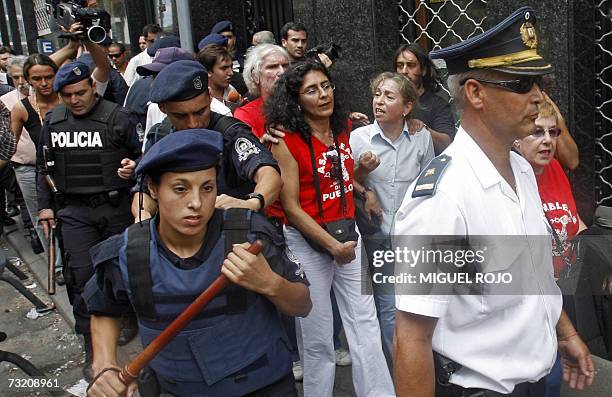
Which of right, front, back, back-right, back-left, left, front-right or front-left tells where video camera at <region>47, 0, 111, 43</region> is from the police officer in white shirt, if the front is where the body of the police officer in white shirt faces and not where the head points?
back

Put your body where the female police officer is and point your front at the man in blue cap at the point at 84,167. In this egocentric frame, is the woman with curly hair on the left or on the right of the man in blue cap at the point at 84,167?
right

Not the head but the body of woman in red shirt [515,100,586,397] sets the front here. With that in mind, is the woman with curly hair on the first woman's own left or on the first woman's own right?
on the first woman's own right

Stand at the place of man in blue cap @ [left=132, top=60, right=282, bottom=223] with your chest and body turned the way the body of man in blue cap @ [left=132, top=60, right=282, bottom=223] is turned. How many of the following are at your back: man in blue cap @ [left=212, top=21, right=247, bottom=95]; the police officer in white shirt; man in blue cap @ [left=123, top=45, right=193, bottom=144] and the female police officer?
2

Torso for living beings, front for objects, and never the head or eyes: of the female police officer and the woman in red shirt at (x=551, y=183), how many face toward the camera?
2

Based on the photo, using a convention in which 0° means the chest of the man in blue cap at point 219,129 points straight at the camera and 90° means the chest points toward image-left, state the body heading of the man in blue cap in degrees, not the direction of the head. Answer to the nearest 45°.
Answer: approximately 0°

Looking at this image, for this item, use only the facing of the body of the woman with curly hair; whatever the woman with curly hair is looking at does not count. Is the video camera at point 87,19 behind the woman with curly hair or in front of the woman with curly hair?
behind

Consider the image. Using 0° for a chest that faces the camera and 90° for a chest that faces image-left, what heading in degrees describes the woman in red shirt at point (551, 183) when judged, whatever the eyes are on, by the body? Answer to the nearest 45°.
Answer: approximately 0°

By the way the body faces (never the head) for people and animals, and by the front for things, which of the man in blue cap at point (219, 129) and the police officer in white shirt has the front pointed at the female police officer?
the man in blue cap

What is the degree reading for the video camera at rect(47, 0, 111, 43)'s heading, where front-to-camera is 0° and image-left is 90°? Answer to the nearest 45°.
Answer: approximately 315°
